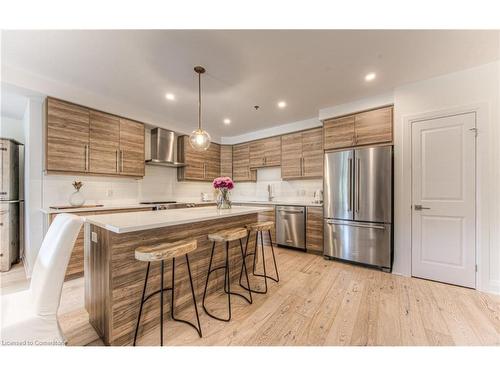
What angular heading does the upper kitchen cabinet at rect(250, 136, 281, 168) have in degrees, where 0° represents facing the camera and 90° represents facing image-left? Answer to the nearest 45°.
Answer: approximately 45°

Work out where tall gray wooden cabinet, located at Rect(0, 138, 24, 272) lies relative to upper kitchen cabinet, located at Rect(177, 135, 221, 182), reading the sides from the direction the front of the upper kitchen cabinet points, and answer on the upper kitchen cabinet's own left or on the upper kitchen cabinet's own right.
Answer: on the upper kitchen cabinet's own right

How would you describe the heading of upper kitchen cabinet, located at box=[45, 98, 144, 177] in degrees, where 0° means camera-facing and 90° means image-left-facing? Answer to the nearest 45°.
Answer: approximately 315°

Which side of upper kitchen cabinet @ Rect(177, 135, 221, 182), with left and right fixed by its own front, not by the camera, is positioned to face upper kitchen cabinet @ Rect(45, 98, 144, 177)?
right
